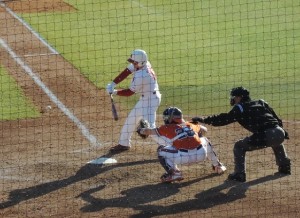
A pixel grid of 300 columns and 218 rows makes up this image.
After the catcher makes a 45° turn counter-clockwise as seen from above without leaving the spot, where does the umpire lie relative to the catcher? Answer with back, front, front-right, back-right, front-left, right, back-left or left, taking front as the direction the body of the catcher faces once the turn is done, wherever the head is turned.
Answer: back

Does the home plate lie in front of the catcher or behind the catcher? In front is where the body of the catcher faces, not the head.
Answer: in front

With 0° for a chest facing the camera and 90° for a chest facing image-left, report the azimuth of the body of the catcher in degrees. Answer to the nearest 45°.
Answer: approximately 135°

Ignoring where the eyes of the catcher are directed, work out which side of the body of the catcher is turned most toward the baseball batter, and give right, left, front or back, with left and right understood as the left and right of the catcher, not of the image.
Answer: front
